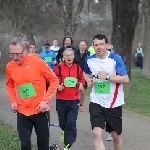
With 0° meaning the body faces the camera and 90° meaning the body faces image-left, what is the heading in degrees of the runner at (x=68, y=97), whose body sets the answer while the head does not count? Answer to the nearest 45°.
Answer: approximately 0°

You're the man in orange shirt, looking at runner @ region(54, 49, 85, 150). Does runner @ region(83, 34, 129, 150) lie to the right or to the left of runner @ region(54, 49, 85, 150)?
right

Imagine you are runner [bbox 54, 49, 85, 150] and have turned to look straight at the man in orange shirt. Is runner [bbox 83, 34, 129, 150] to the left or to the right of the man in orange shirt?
left
